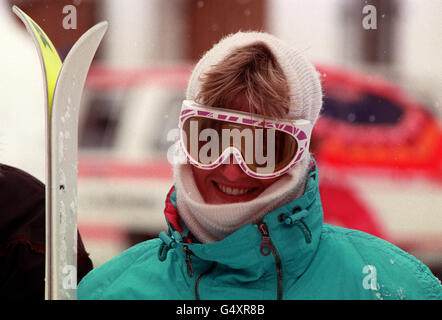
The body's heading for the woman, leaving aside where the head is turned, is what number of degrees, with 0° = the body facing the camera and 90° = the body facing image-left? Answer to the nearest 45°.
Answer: approximately 0°
